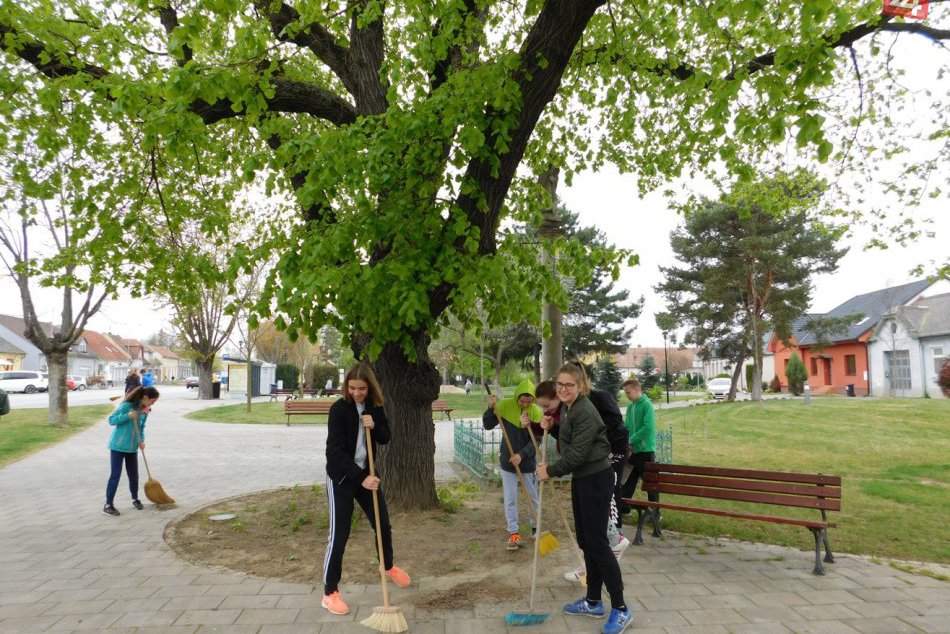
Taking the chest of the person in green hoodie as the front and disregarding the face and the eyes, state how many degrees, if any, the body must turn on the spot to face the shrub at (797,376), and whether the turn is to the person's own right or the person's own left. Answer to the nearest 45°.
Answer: approximately 135° to the person's own left

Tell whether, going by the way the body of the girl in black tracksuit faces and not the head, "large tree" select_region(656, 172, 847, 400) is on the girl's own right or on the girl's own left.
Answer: on the girl's own left

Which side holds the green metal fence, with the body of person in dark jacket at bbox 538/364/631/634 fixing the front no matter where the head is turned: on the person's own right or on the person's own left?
on the person's own right

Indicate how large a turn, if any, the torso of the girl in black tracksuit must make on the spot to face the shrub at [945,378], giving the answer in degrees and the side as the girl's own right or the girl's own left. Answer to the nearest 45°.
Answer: approximately 90° to the girl's own left

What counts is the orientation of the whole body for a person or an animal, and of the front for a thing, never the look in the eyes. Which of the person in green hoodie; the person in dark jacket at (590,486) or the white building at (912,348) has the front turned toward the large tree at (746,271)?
the white building

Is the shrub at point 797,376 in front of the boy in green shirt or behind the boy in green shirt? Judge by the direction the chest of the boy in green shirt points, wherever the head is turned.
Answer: behind

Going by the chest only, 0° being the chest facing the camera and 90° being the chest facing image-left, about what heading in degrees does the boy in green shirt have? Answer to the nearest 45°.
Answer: approximately 45°

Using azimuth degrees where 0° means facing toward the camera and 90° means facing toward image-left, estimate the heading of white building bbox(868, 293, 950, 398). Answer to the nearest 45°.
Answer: approximately 45°

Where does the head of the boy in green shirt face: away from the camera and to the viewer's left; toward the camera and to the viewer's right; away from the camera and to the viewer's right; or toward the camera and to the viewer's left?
toward the camera and to the viewer's left

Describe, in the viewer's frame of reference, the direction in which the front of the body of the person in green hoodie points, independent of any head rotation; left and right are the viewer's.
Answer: facing the viewer

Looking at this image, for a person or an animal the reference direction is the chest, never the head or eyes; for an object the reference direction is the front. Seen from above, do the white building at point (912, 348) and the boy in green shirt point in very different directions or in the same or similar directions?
same or similar directions

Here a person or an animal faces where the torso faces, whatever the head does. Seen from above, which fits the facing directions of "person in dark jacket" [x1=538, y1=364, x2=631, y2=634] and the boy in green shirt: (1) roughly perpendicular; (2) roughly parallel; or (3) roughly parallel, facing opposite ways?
roughly parallel
